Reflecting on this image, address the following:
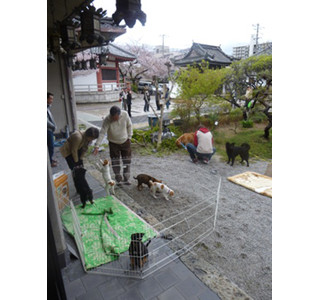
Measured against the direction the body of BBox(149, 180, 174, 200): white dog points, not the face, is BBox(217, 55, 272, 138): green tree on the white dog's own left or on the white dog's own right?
on the white dog's own left

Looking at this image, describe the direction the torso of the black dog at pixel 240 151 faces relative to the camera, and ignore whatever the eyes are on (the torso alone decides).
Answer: to the viewer's left

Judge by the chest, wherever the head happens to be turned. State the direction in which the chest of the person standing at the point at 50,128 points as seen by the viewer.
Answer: to the viewer's right
